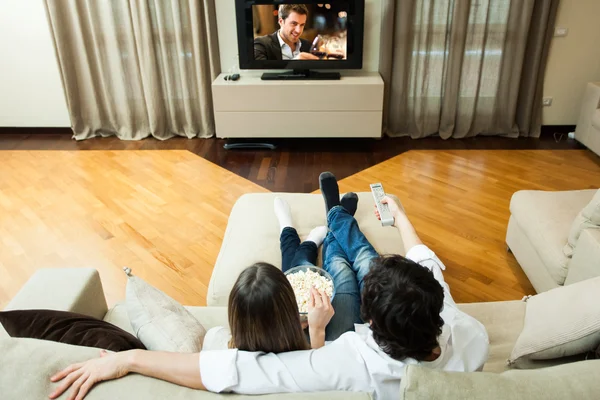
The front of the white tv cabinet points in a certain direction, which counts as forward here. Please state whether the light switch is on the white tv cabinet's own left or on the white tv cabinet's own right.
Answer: on the white tv cabinet's own left

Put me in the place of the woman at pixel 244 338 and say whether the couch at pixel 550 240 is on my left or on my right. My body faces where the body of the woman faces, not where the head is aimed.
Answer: on my right

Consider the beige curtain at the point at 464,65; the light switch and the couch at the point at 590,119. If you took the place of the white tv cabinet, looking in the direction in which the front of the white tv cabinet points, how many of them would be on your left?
3

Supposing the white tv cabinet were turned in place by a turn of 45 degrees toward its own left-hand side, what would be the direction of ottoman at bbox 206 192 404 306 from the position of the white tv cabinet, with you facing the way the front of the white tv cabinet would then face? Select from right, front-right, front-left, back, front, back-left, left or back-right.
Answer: front-right

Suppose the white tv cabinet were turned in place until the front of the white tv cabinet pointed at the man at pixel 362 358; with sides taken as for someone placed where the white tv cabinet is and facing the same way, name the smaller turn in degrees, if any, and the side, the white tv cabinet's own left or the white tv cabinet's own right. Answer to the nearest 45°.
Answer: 0° — it already faces them

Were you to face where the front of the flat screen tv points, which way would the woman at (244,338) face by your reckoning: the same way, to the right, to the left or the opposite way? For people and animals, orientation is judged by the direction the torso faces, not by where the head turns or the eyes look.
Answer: the opposite way

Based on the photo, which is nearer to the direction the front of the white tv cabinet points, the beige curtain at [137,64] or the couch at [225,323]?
the couch

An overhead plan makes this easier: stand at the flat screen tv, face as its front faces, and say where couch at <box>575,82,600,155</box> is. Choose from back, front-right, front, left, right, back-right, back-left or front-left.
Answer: left
